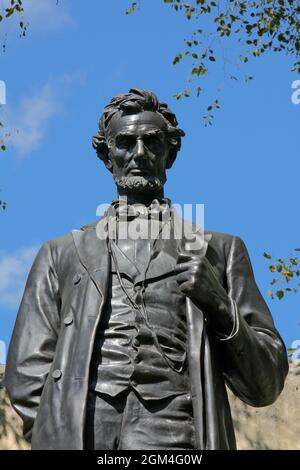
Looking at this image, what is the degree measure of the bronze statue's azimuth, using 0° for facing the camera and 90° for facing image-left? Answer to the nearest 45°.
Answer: approximately 0°
